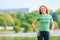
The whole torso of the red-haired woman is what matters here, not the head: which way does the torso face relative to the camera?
toward the camera
